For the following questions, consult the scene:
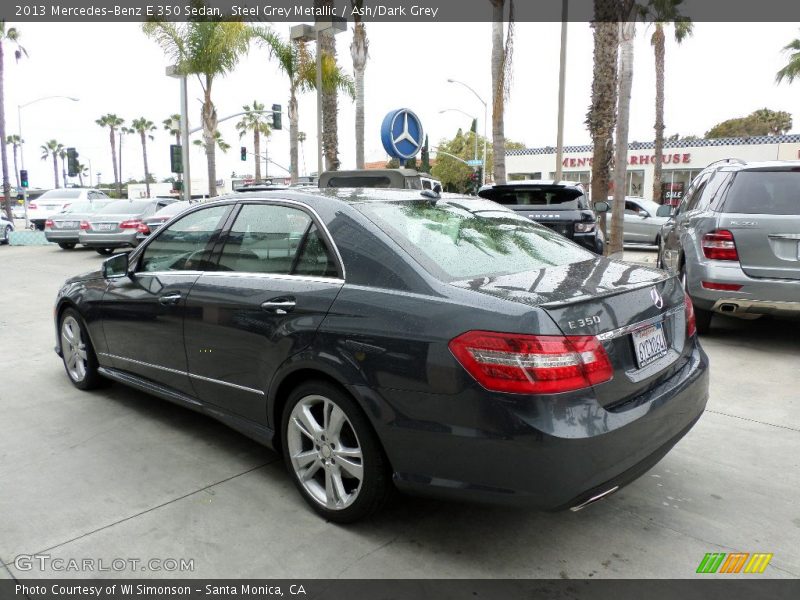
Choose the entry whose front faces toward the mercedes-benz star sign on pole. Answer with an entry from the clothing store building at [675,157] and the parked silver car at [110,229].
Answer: the clothing store building

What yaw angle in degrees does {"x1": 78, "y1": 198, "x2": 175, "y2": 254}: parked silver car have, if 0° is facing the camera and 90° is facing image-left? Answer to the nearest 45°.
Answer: approximately 225°

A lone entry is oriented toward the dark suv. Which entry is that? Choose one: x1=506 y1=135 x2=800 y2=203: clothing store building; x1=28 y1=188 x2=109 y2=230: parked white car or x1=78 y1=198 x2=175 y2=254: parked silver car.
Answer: the clothing store building

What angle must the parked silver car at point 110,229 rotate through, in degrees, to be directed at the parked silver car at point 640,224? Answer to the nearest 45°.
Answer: approximately 45° to its right

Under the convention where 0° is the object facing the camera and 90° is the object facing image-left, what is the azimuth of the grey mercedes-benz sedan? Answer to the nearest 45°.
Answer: approximately 135°

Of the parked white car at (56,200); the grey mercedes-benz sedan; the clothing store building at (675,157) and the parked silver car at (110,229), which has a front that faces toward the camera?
the clothing store building

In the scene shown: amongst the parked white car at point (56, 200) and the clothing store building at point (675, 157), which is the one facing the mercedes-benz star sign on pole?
the clothing store building

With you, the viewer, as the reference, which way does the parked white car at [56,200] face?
facing away from the viewer and to the right of the viewer

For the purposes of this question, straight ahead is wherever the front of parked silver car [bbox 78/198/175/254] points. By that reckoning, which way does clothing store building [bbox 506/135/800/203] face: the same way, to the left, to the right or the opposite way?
the opposite way

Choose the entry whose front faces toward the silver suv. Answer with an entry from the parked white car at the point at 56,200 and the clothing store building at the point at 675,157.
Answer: the clothing store building

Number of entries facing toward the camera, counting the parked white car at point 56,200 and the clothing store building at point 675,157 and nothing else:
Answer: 1
